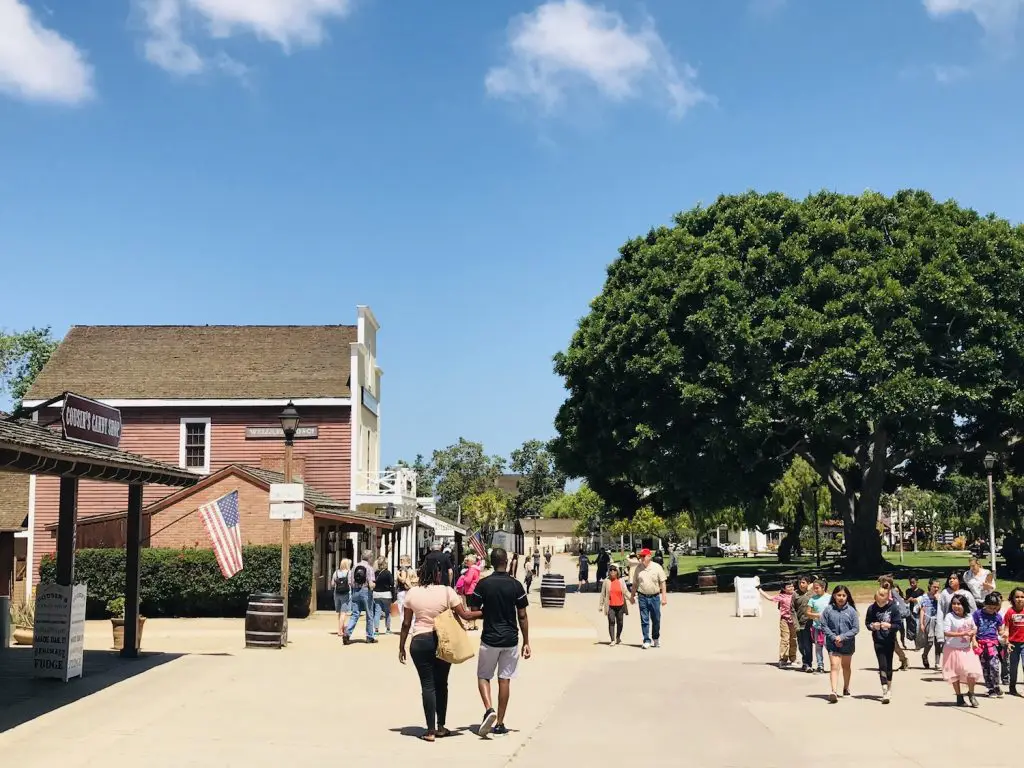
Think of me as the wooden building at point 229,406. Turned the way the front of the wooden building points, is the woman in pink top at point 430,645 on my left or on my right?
on my right

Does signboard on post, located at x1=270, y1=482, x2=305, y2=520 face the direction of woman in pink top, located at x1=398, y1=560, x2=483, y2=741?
yes

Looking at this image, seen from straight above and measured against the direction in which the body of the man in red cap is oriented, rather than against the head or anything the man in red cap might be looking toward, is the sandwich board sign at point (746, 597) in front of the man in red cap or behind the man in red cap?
behind

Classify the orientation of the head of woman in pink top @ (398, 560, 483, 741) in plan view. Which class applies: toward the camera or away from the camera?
away from the camera

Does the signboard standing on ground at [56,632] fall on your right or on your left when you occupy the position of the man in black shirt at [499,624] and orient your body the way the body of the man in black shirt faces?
on your left

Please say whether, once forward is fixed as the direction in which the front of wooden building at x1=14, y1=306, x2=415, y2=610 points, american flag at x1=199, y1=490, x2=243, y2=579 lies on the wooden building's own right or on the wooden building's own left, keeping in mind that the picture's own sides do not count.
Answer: on the wooden building's own right

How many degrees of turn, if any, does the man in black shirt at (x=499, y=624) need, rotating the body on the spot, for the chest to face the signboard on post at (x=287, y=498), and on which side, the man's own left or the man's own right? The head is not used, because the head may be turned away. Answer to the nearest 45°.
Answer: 0° — they already face it

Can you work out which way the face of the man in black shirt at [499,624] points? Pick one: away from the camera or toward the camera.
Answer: away from the camera

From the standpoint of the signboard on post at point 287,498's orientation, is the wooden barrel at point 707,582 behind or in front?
behind

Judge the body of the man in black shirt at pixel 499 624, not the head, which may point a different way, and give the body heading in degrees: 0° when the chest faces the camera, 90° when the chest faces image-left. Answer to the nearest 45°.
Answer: approximately 180°
